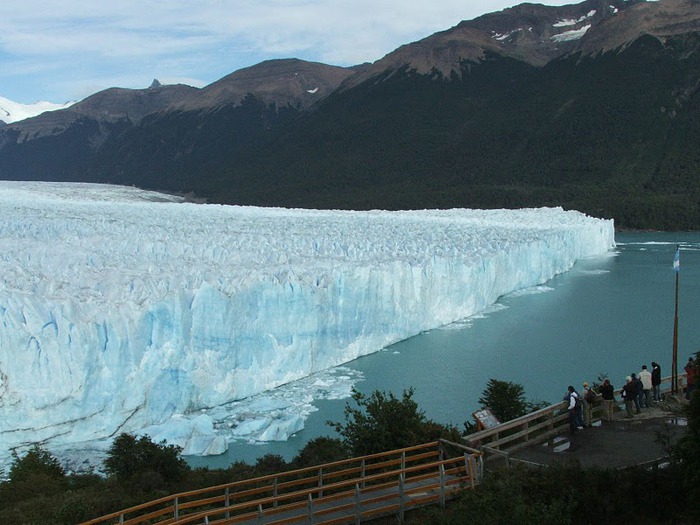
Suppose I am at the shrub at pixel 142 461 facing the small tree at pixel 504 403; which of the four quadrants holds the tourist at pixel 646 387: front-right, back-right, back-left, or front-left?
front-right

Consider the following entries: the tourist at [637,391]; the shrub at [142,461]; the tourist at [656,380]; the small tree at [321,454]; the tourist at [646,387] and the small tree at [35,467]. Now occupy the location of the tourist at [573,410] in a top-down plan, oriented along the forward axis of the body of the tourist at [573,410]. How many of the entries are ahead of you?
3

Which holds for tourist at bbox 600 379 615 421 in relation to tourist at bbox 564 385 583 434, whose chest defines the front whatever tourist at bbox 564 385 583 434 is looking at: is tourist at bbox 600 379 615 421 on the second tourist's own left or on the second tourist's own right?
on the second tourist's own right

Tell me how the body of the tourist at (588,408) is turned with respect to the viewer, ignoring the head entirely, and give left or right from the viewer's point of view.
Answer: facing away from the viewer and to the left of the viewer

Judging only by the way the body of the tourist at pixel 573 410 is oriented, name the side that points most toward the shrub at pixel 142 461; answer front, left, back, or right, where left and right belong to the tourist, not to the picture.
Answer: front

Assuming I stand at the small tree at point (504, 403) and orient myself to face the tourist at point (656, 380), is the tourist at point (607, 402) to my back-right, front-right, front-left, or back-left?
front-right

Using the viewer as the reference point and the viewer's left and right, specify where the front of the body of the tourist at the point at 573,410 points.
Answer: facing to the left of the viewer

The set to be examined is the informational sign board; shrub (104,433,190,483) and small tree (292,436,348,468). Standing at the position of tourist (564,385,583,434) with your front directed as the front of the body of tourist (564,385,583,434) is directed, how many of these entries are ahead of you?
3

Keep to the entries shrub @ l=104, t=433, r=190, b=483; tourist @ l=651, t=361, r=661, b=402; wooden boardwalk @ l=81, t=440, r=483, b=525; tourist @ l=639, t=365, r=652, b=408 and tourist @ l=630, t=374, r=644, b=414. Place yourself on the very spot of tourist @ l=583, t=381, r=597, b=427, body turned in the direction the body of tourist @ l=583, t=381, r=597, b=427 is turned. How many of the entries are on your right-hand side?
3

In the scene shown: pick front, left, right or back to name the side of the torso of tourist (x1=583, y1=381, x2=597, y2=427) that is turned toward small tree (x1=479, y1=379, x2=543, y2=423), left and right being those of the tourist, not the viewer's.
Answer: front

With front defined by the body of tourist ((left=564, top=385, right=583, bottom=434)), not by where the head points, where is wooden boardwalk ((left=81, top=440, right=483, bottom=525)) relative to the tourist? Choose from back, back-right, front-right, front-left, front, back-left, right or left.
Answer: front-left

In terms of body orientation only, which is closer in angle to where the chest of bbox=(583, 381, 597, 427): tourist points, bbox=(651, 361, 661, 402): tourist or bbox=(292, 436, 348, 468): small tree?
the small tree

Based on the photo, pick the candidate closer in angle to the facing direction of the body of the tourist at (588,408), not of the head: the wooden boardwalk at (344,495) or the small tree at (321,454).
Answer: the small tree

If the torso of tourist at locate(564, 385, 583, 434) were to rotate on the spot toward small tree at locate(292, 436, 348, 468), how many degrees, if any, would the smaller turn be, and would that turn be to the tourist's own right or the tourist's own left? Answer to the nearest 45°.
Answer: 0° — they already face it

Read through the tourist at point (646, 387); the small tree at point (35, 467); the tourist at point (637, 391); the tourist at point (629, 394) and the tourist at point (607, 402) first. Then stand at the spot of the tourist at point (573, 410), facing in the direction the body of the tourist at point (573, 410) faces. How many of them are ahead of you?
1

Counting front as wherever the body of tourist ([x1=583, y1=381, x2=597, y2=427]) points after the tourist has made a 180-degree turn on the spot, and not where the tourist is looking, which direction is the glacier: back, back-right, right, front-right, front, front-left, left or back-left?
back

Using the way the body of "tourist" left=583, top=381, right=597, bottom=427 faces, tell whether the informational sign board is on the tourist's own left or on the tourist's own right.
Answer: on the tourist's own left

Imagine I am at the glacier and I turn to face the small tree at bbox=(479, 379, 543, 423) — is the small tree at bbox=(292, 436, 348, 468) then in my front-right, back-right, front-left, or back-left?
front-right

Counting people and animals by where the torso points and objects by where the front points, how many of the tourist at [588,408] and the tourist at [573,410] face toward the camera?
0

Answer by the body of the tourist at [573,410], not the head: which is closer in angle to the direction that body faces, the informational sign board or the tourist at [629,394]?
the informational sign board
